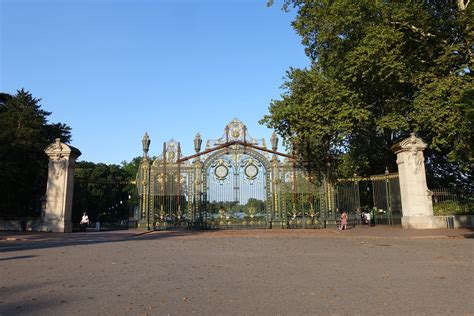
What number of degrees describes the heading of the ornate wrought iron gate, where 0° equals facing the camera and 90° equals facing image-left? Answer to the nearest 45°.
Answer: approximately 0°

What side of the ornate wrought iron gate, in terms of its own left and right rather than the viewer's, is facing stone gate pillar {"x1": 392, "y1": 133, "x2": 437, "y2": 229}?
left

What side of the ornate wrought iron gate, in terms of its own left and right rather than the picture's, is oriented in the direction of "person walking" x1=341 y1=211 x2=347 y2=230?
left

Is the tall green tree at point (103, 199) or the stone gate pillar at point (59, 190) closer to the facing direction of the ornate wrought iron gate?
the stone gate pillar

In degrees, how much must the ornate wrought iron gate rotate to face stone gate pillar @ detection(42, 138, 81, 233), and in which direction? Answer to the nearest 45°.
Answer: approximately 90° to its right

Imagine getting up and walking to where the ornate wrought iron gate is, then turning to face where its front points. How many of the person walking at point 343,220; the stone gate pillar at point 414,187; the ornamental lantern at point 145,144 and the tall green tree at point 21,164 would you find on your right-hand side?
2
